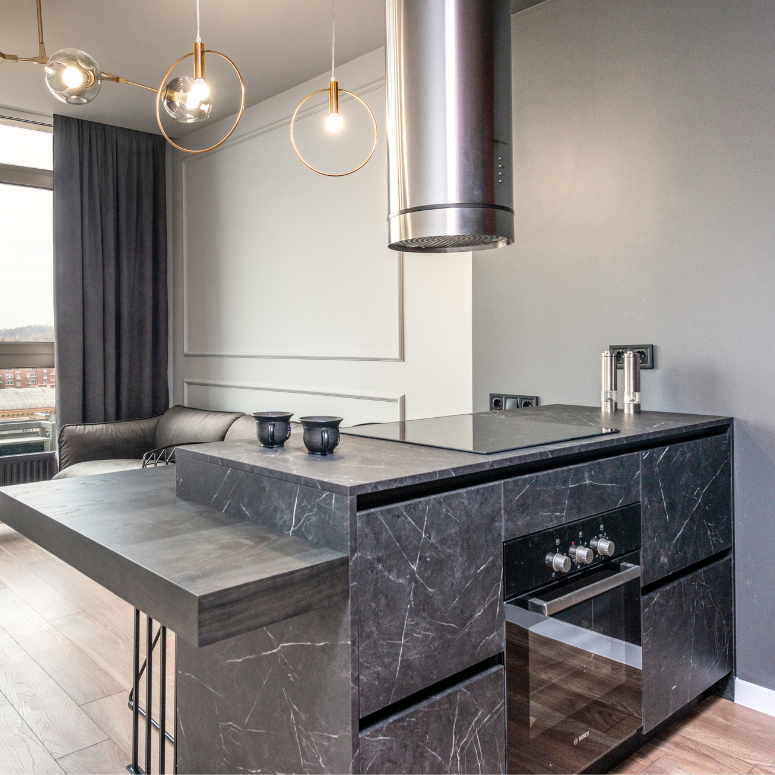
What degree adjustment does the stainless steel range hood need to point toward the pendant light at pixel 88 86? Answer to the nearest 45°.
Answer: approximately 135° to its right

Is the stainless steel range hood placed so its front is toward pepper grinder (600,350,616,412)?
no

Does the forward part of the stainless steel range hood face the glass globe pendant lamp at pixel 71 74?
no

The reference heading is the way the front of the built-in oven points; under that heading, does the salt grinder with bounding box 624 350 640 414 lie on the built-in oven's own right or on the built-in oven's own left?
on the built-in oven's own left

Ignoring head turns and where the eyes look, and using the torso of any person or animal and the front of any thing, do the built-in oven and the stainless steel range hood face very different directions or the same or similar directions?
same or similar directions

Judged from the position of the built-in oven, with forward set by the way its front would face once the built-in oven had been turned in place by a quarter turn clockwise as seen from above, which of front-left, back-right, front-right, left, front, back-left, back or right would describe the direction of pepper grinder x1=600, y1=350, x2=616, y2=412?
back-right

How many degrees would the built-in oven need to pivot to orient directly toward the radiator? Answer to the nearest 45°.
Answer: approximately 180°

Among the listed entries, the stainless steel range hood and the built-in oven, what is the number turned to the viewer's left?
0

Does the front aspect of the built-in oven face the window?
no

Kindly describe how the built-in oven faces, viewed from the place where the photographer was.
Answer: facing the viewer and to the right of the viewer
